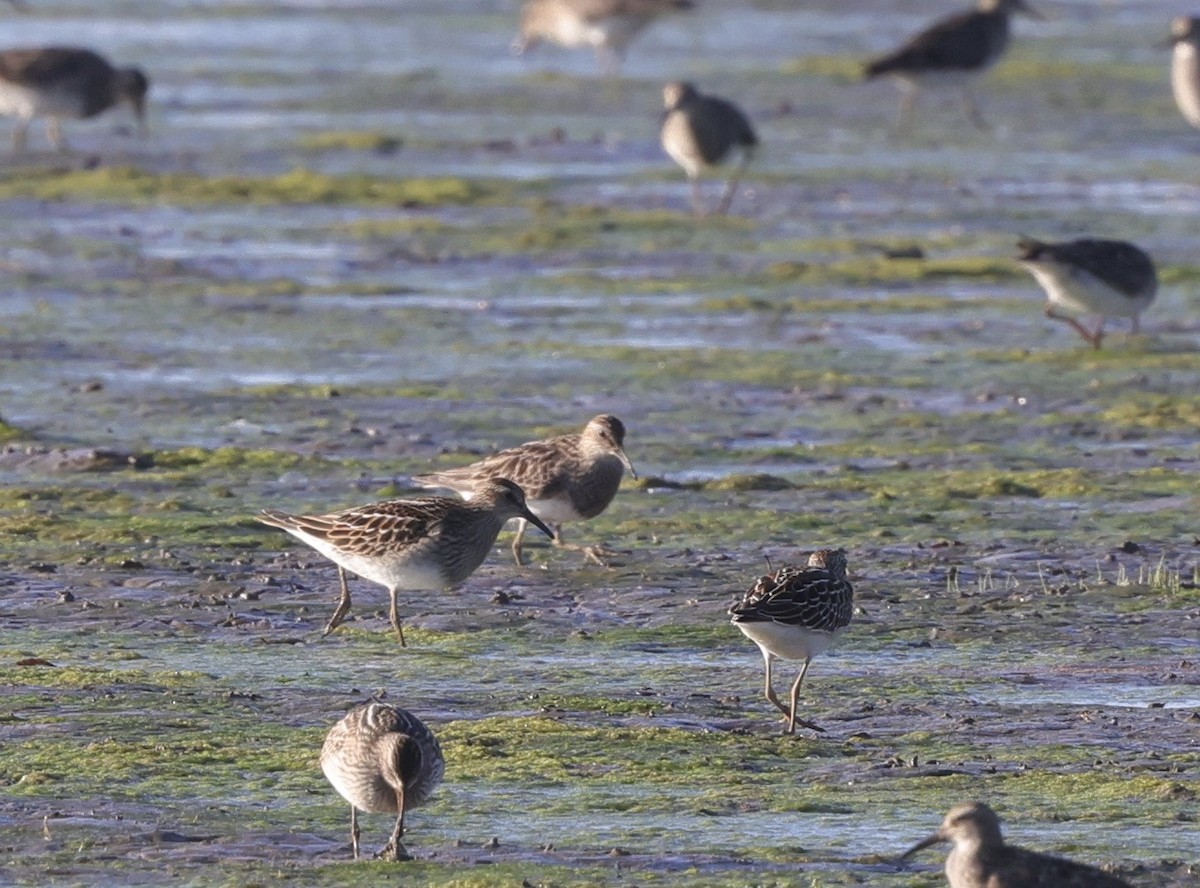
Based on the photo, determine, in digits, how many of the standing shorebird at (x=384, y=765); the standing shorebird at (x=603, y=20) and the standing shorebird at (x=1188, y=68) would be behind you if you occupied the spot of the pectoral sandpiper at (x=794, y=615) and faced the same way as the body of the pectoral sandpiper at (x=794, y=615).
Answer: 1

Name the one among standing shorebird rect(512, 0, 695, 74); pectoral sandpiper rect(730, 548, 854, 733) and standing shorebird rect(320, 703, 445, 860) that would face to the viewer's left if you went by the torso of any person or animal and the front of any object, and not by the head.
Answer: standing shorebird rect(512, 0, 695, 74)

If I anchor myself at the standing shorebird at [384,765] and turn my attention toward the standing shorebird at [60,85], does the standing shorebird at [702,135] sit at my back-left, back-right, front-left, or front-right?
front-right

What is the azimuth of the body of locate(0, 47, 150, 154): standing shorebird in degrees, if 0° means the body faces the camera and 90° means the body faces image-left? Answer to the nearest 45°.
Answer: approximately 270°

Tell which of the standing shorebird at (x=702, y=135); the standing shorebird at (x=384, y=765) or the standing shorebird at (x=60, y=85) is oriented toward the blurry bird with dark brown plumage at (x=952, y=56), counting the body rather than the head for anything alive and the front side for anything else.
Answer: the standing shorebird at (x=60, y=85)

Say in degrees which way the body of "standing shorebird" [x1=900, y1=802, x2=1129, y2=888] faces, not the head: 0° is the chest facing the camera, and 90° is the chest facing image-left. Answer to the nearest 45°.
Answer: approximately 90°

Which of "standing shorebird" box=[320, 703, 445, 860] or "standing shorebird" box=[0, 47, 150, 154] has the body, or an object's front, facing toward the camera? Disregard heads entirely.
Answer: "standing shorebird" box=[320, 703, 445, 860]

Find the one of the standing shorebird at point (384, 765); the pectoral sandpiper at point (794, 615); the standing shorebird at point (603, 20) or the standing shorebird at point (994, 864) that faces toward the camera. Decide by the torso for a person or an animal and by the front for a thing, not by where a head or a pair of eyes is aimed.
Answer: the standing shorebird at point (384, 765)

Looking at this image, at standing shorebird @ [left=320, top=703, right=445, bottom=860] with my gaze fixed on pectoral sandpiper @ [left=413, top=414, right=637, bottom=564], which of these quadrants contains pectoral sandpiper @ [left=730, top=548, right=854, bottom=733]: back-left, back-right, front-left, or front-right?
front-right

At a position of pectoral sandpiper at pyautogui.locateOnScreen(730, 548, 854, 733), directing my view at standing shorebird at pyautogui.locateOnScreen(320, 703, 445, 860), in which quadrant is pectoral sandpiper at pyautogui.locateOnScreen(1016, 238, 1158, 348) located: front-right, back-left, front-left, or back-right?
back-right
